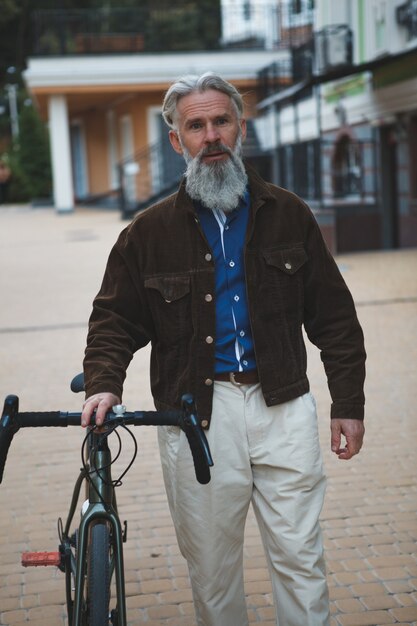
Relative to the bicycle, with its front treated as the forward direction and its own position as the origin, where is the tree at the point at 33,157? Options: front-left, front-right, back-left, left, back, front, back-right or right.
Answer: back

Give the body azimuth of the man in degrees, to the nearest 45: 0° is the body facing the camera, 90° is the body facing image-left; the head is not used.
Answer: approximately 0°

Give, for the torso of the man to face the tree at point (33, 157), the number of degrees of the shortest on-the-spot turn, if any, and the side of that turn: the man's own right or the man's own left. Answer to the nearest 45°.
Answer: approximately 180°
